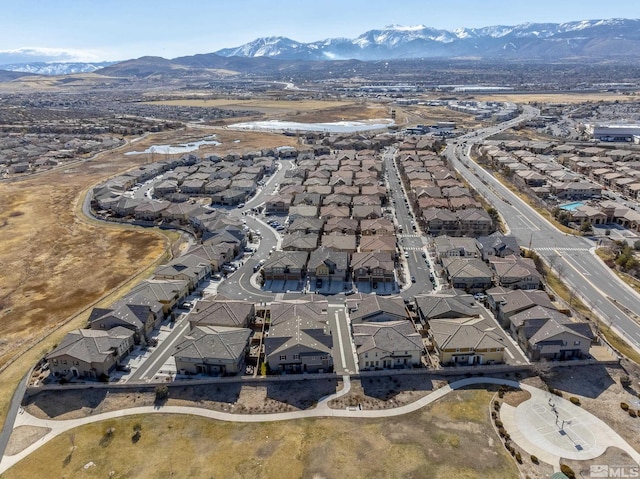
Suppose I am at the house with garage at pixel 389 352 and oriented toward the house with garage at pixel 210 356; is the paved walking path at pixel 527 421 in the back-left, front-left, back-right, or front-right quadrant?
back-left

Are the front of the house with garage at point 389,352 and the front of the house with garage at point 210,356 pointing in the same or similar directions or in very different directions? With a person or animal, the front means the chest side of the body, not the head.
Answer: same or similar directions

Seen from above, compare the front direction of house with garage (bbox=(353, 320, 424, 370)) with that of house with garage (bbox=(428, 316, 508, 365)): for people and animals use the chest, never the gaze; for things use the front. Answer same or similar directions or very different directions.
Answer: same or similar directions

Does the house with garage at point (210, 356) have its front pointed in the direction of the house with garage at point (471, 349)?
no

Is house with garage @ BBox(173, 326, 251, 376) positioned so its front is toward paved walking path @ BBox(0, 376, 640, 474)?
no

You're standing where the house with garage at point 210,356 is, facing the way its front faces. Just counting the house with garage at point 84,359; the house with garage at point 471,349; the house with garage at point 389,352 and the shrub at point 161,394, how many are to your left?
2

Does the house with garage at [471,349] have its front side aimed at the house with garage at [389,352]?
no
